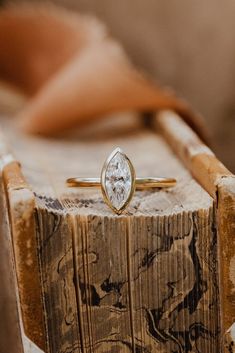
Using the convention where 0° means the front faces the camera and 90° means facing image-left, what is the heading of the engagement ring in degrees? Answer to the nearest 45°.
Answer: approximately 0°
